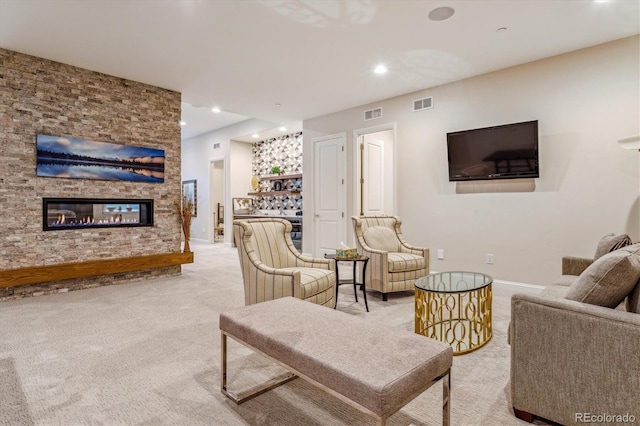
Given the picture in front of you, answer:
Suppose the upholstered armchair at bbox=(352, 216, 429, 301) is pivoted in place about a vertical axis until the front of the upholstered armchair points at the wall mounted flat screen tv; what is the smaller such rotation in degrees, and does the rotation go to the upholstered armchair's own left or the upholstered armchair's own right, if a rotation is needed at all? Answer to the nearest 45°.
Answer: approximately 90° to the upholstered armchair's own left

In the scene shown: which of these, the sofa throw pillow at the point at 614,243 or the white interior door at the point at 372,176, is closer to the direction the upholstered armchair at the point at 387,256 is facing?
the sofa throw pillow

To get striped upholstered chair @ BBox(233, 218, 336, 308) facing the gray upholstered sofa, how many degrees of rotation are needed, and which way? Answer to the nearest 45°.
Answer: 0° — it already faces it

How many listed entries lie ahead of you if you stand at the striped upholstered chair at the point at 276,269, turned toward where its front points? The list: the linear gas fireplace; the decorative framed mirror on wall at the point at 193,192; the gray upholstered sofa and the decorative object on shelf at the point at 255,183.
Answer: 1

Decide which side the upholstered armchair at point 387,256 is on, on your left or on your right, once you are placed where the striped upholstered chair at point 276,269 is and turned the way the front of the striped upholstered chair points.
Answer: on your left

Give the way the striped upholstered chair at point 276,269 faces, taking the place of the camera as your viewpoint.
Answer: facing the viewer and to the right of the viewer

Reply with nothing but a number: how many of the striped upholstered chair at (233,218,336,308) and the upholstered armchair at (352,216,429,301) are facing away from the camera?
0

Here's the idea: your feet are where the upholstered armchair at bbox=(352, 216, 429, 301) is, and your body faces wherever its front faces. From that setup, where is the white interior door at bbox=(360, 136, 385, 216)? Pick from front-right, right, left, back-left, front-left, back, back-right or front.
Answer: back-left
